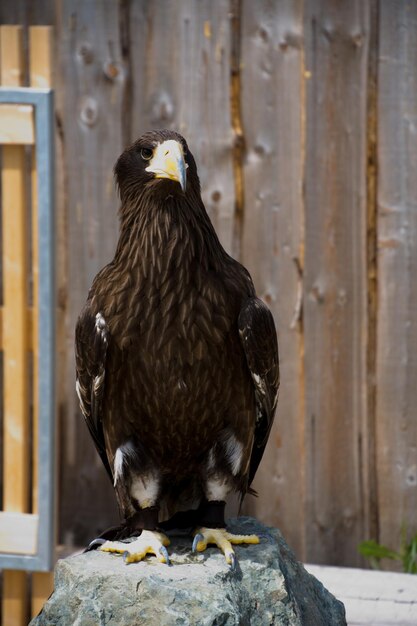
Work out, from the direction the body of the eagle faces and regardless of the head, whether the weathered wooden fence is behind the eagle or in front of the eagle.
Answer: behind

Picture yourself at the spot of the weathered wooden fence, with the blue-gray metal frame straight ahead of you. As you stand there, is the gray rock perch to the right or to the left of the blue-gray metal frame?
left

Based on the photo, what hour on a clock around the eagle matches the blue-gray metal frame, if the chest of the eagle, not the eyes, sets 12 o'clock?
The blue-gray metal frame is roughly at 5 o'clock from the eagle.

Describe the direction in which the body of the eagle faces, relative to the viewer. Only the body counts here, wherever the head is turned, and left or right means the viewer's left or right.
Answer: facing the viewer

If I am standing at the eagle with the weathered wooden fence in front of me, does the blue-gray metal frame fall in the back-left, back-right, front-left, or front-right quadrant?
front-left
